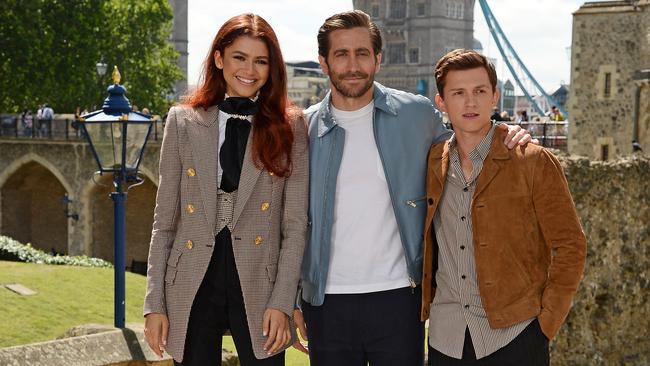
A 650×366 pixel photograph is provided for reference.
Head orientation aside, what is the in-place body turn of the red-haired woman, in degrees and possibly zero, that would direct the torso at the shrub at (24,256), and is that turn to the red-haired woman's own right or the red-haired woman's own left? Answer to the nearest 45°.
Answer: approximately 180°

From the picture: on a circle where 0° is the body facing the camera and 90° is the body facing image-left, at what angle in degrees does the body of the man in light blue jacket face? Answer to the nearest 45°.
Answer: approximately 0°

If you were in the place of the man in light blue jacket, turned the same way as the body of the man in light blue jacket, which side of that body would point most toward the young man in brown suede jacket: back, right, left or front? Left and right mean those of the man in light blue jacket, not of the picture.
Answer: left

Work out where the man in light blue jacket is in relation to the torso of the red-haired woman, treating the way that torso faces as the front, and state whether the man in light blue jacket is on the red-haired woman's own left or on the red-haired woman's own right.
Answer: on the red-haired woman's own left

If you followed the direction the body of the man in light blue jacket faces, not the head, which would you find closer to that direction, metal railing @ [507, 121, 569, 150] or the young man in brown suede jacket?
the young man in brown suede jacket

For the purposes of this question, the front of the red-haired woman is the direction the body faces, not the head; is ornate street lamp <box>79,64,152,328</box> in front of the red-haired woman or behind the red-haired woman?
behind

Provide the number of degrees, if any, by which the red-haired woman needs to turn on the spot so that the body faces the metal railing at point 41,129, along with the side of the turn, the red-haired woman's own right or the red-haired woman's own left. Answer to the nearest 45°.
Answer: approximately 180°

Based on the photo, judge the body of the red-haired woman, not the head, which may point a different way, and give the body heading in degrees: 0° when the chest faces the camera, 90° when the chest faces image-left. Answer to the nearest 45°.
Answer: approximately 0°

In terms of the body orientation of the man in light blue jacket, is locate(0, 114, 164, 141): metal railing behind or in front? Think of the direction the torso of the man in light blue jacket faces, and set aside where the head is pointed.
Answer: behind
